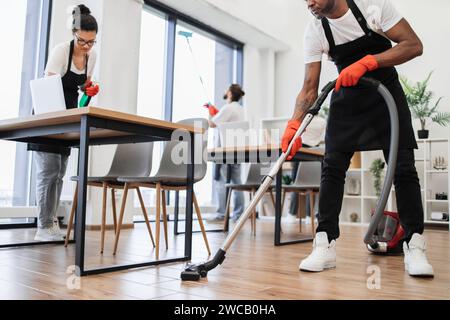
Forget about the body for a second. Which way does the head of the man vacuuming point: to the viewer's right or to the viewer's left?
to the viewer's left

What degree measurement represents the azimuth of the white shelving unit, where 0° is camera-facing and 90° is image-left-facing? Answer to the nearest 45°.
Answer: approximately 0°

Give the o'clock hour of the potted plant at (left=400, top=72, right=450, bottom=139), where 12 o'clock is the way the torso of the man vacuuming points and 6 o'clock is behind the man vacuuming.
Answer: The potted plant is roughly at 5 o'clock from the man vacuuming.

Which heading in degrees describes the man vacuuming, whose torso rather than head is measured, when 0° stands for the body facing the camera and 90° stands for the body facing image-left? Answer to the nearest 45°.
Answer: approximately 45°

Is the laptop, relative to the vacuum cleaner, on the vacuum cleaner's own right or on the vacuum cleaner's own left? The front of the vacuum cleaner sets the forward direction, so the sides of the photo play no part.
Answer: on the vacuum cleaner's own right

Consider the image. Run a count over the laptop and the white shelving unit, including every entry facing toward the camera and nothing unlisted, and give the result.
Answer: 1

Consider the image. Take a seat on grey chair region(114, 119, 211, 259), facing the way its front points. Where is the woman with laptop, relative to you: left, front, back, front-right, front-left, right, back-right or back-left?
right
